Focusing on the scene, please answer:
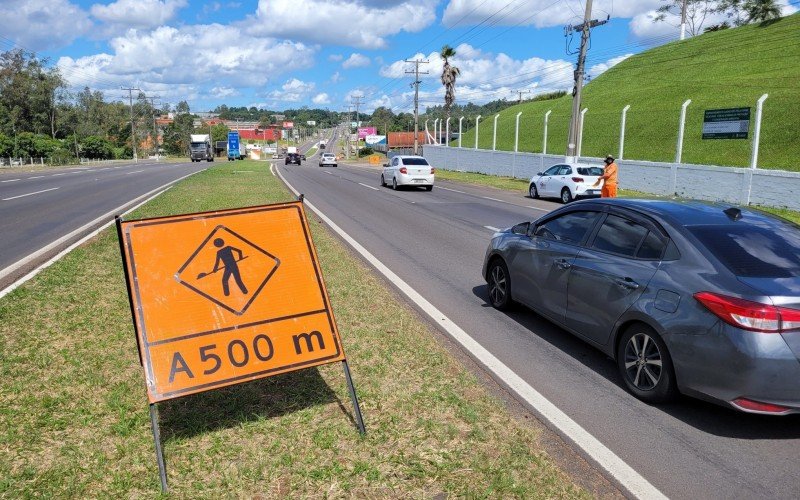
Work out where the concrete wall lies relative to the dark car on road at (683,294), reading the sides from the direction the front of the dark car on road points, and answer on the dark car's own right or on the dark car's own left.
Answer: on the dark car's own right

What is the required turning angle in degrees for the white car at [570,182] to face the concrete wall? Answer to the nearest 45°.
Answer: approximately 135° to its right

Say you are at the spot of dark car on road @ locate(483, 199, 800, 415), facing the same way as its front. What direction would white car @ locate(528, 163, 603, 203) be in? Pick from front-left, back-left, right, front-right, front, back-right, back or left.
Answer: front-right

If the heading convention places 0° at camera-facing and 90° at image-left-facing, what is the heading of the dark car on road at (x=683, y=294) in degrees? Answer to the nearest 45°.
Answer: approximately 135°

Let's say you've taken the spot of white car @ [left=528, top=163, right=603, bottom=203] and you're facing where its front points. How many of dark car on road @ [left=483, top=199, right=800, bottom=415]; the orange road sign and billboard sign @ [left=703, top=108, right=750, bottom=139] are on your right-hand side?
1

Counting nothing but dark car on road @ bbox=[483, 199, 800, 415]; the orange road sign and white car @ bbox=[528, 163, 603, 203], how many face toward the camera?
1

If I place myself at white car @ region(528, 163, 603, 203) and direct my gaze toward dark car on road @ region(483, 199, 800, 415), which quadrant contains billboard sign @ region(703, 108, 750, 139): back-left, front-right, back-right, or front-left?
back-left

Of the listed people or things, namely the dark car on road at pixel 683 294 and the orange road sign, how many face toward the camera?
1

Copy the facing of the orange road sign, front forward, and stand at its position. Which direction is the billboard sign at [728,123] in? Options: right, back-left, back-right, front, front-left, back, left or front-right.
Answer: back-left

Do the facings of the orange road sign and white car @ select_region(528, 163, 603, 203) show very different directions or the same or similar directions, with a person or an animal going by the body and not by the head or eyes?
very different directions

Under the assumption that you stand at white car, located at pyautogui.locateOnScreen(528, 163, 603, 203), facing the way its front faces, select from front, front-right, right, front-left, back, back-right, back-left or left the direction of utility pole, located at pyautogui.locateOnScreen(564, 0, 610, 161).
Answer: front-right

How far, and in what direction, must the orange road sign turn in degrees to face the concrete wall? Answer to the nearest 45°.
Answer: approximately 135° to its left

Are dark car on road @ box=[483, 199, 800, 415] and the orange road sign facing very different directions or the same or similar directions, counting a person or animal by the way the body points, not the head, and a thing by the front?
very different directions
